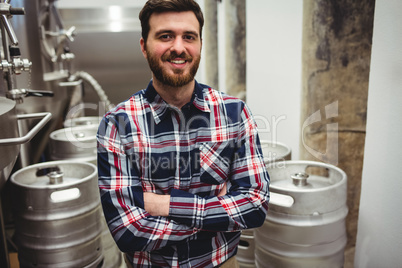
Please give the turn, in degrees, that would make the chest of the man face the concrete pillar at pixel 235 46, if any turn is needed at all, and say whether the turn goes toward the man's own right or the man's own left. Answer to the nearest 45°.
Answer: approximately 180°

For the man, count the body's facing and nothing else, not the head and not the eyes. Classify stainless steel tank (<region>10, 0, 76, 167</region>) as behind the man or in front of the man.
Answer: behind

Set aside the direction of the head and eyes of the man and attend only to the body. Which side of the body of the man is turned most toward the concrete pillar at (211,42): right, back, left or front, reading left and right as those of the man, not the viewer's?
back

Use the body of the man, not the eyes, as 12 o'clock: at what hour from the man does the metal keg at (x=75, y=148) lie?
The metal keg is roughly at 5 o'clock from the man.

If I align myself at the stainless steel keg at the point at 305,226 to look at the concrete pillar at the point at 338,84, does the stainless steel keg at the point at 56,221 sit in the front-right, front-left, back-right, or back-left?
back-left

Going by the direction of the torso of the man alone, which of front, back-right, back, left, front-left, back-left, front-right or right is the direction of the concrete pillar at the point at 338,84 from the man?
back-left

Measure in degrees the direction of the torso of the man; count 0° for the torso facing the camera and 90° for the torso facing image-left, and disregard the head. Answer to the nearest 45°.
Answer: approximately 0°
